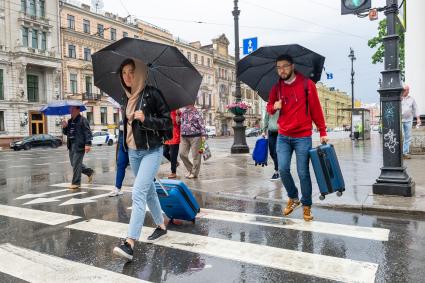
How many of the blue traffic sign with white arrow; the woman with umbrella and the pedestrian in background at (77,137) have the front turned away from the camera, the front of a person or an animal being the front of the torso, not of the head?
0

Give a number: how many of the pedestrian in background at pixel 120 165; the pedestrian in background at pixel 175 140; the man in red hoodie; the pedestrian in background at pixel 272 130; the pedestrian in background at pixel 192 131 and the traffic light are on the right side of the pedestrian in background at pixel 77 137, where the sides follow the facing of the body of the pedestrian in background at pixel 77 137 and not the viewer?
0

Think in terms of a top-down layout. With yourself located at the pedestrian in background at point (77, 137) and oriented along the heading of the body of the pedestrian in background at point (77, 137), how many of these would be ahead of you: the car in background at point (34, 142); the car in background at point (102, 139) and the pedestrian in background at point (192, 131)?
0

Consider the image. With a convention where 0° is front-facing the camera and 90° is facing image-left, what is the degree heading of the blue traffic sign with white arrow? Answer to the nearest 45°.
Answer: approximately 45°

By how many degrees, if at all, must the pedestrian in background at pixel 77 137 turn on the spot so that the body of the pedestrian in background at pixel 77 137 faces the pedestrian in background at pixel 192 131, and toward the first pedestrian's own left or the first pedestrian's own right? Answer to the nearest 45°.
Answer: approximately 135° to the first pedestrian's own left

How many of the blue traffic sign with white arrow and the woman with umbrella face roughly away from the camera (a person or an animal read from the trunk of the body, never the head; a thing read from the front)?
0

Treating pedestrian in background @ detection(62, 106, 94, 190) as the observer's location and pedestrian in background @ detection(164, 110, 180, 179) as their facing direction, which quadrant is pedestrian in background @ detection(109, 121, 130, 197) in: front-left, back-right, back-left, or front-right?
front-right

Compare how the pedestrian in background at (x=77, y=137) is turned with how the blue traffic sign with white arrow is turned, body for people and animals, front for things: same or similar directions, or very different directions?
same or similar directions

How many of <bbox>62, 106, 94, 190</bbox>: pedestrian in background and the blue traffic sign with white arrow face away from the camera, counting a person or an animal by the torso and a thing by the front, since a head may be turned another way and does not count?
0

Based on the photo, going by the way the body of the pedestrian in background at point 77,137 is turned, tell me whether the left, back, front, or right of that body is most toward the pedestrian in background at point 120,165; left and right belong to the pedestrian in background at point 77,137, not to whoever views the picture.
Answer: left

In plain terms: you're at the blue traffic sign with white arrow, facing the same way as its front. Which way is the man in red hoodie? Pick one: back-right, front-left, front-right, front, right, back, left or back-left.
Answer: front-left

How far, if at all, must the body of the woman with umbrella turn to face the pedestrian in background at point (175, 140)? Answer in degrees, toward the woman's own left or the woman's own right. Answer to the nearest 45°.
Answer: approximately 135° to the woman's own right

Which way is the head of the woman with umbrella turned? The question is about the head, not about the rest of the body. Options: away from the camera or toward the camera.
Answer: toward the camera

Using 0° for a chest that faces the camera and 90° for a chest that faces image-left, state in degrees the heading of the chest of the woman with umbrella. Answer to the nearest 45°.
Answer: approximately 45°

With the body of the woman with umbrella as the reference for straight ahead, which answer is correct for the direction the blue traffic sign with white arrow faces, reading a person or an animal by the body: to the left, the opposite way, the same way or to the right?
the same way

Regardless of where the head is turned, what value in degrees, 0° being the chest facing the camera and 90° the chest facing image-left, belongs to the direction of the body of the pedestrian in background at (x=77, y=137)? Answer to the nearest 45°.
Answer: approximately 45°

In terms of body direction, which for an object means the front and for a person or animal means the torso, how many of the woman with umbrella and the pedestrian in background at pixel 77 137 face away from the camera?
0

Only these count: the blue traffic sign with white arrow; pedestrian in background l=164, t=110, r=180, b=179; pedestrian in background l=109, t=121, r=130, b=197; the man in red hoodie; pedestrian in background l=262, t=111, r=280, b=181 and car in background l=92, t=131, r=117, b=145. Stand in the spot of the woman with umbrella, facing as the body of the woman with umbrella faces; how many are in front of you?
0

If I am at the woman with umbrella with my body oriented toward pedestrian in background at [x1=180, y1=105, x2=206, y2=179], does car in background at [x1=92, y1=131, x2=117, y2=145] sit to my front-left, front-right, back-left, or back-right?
front-left

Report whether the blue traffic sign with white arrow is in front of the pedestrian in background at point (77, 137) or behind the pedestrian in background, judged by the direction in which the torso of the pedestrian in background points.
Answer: behind
